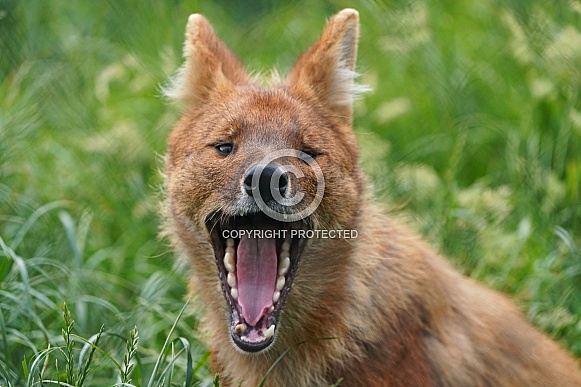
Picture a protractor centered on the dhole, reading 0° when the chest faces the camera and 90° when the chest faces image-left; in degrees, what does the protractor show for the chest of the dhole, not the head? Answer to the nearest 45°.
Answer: approximately 45°
